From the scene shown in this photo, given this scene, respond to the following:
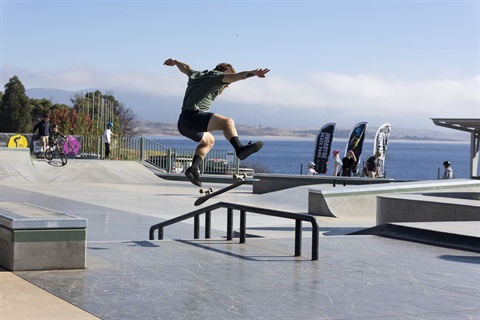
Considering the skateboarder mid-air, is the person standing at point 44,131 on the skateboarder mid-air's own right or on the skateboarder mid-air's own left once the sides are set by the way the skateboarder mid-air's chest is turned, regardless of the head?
on the skateboarder mid-air's own left

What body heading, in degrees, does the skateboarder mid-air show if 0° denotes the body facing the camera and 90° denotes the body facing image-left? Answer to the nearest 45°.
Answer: approximately 225°

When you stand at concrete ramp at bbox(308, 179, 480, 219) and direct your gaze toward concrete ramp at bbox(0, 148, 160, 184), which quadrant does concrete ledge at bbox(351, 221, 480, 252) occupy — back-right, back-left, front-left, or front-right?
back-left

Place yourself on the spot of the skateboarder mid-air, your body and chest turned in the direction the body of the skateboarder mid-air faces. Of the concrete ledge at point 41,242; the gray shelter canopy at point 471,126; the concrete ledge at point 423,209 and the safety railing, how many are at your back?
1

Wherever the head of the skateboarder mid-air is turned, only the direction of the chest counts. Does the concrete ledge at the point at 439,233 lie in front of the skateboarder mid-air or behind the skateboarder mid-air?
in front

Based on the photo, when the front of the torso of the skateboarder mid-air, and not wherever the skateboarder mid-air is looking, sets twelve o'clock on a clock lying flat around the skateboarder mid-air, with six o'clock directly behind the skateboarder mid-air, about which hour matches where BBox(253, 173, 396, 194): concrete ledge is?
The concrete ledge is roughly at 11 o'clock from the skateboarder mid-air.

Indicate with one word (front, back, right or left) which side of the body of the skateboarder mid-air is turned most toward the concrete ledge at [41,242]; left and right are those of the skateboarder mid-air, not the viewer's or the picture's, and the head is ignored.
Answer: back

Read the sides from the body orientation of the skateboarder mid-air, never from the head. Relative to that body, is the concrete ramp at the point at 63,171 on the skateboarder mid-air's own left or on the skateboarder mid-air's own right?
on the skateboarder mid-air's own left

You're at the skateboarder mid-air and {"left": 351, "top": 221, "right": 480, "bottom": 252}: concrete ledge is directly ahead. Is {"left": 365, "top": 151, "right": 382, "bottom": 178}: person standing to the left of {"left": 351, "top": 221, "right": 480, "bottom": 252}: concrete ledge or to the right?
left

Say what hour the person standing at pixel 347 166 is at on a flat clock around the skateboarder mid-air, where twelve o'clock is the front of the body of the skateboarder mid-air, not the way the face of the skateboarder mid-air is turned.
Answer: The person standing is roughly at 11 o'clock from the skateboarder mid-air.

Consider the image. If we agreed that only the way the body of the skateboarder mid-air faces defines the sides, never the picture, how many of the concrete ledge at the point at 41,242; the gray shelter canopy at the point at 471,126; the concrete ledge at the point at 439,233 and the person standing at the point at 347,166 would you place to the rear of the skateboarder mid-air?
1

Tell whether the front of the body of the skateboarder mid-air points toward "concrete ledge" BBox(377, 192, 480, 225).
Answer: yes

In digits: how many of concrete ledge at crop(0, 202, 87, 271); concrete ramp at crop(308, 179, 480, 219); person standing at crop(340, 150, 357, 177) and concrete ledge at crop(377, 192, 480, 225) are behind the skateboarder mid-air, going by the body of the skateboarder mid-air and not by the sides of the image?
1

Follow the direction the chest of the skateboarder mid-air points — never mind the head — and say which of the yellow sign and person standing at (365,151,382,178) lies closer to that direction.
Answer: the person standing
